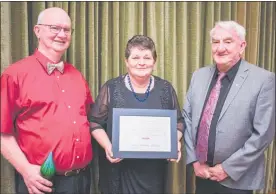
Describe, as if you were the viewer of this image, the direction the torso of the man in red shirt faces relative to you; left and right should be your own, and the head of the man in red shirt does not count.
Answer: facing the viewer and to the right of the viewer

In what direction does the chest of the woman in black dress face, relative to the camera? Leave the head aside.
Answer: toward the camera

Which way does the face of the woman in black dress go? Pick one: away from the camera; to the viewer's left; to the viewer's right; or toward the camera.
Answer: toward the camera

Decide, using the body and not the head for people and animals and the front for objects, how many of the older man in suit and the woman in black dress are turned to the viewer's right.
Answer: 0

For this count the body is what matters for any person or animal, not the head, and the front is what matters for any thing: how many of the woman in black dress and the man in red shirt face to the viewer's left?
0

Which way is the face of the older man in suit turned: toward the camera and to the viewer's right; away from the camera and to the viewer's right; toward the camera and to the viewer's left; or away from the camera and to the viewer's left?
toward the camera and to the viewer's left

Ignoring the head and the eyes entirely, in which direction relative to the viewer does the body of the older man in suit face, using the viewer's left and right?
facing the viewer and to the left of the viewer
